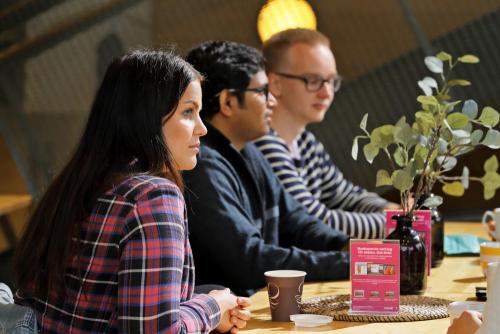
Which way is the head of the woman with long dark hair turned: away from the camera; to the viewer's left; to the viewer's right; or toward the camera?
to the viewer's right

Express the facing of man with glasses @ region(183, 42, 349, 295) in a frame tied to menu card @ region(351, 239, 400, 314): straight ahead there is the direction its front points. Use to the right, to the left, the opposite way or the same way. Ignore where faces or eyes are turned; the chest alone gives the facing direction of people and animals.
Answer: to the left

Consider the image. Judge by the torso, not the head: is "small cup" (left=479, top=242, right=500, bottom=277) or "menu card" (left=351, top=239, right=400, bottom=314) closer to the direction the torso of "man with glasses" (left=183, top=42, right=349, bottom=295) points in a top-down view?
the small cup

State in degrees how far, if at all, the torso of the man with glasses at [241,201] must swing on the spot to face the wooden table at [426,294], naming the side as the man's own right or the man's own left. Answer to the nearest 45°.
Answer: approximately 45° to the man's own right

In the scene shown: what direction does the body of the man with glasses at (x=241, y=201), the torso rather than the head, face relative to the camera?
to the viewer's right

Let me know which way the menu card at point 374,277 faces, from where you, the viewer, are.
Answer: facing the viewer

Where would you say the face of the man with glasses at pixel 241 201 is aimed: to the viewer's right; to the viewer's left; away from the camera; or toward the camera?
to the viewer's right

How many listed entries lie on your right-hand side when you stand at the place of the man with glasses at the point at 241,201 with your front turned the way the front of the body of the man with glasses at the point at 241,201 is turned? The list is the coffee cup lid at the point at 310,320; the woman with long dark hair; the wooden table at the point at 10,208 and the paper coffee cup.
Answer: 3

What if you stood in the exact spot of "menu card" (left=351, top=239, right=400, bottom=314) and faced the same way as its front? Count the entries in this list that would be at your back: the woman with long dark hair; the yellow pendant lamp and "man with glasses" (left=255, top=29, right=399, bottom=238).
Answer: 2

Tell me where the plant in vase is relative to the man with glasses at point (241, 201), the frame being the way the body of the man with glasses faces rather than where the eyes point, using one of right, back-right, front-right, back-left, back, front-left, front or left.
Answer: front-right

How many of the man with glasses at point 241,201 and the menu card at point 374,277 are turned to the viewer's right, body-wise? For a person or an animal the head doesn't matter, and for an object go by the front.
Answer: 1

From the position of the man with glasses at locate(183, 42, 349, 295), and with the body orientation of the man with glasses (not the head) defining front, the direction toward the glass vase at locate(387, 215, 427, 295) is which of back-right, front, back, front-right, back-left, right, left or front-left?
front-right

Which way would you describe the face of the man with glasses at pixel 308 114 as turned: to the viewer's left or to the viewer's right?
to the viewer's right

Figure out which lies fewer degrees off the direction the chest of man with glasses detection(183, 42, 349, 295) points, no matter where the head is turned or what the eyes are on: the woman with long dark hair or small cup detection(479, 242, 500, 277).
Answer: the small cup

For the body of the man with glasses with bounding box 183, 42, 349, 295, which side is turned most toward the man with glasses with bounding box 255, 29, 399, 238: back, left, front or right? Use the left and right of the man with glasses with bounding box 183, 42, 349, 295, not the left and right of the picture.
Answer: left
